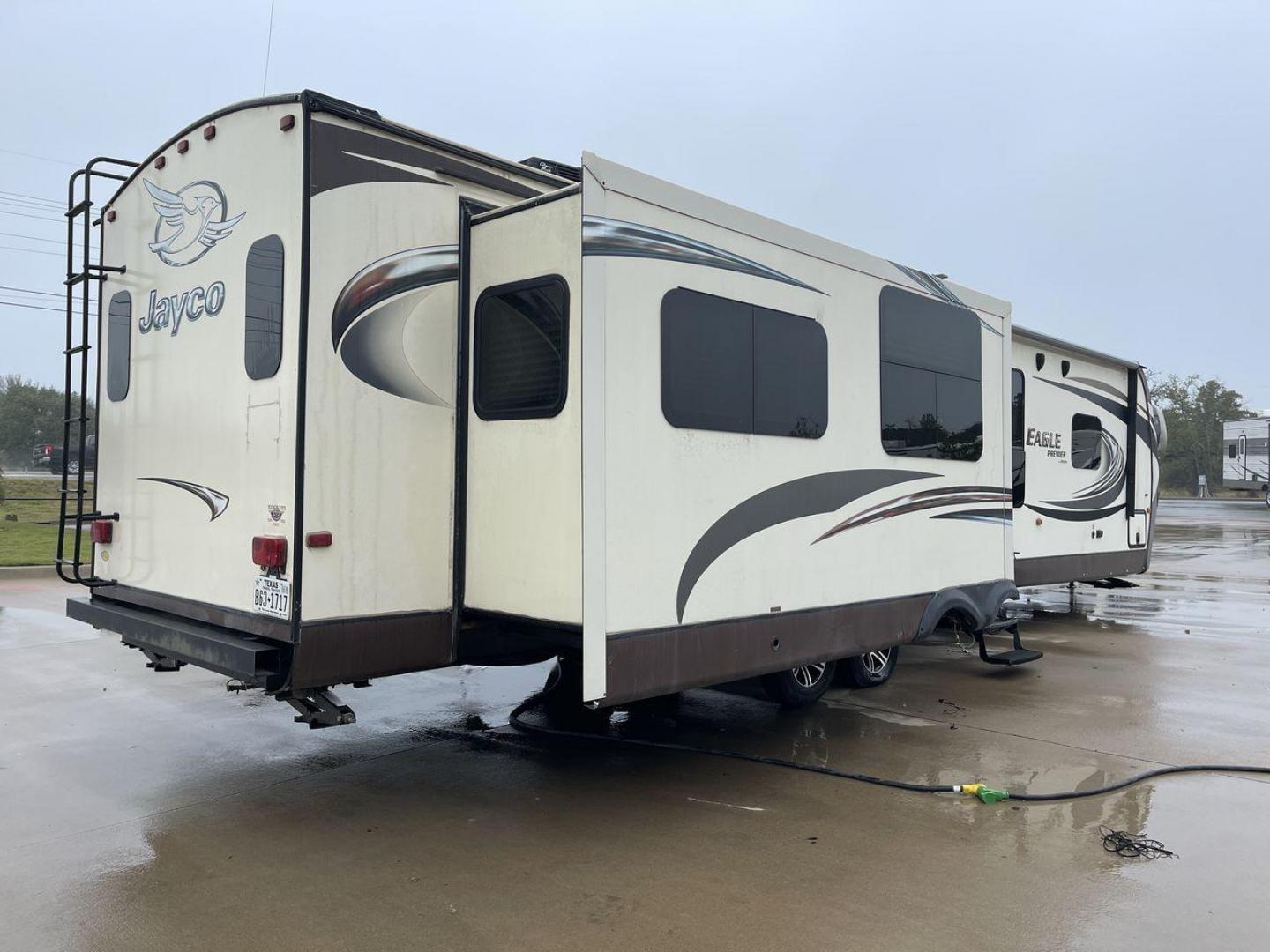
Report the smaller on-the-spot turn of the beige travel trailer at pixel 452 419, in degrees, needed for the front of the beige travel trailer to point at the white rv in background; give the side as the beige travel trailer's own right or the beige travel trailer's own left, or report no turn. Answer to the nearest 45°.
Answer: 0° — it already faces it

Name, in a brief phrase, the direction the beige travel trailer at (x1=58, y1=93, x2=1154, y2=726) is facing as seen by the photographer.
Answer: facing away from the viewer and to the right of the viewer

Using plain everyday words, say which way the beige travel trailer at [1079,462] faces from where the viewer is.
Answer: facing away from the viewer and to the right of the viewer
